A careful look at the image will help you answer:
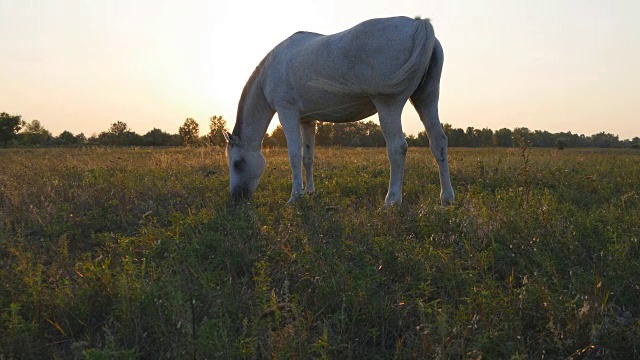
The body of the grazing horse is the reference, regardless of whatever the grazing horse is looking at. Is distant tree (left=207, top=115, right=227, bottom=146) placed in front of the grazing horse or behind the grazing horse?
in front

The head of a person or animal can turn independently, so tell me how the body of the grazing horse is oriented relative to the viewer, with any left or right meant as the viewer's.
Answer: facing away from the viewer and to the left of the viewer
